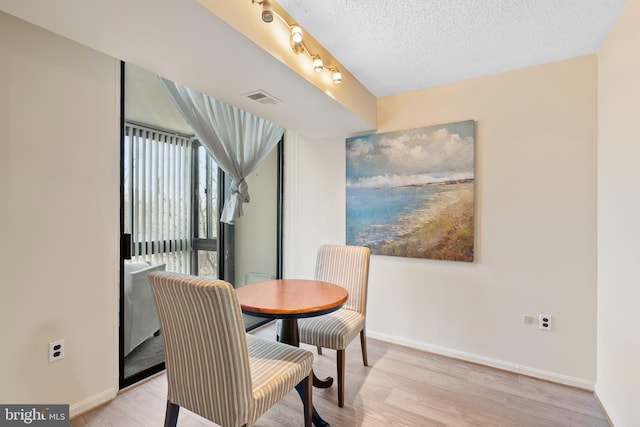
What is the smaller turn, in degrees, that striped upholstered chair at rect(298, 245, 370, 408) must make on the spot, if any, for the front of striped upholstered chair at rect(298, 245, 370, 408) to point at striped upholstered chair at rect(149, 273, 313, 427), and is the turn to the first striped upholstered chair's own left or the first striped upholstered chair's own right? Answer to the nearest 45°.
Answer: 0° — it already faces it

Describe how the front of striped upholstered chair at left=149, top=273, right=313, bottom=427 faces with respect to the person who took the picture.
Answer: facing away from the viewer and to the right of the viewer

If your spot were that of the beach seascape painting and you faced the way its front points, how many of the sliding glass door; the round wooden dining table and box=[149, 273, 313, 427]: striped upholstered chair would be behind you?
0

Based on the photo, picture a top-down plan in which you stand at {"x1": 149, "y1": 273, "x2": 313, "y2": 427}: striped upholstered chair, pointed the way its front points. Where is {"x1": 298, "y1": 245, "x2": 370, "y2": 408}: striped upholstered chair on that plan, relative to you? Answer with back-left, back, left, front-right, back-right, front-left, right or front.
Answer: front

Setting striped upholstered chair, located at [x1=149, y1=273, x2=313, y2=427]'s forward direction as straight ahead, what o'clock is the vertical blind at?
The vertical blind is roughly at 10 o'clock from the striped upholstered chair.

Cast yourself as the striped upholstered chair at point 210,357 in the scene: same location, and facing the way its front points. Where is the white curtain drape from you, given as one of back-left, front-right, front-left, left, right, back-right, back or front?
front-left

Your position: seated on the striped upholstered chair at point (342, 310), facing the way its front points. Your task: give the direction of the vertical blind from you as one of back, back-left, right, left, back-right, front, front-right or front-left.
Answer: front-right

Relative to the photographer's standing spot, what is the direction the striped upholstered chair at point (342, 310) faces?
facing the viewer and to the left of the viewer

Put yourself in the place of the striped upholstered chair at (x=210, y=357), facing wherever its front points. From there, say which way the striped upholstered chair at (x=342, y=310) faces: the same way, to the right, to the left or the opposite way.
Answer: the opposite way

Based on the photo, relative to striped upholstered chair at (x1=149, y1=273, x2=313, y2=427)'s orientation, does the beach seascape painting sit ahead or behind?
ahead

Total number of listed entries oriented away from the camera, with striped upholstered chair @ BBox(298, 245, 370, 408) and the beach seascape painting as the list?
0

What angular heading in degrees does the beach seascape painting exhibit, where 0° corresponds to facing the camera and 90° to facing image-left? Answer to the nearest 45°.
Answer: approximately 45°
